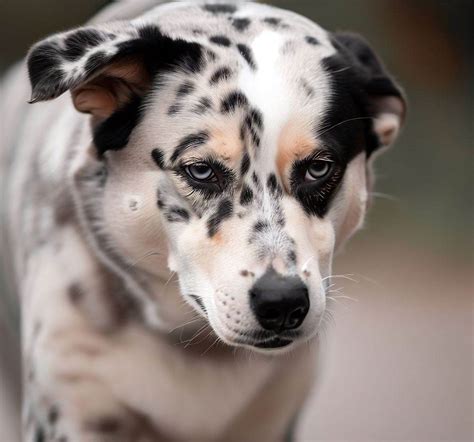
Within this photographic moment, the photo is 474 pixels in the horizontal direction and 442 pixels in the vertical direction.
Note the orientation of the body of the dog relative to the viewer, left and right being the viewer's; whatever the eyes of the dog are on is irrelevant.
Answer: facing the viewer and to the right of the viewer
